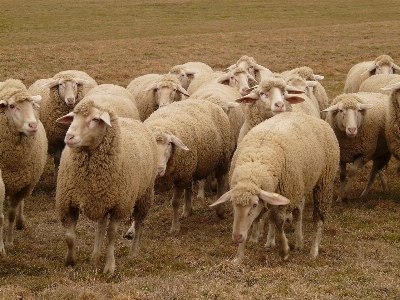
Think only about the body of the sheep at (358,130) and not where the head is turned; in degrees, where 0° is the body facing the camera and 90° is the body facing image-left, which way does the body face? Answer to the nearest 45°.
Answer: approximately 45°

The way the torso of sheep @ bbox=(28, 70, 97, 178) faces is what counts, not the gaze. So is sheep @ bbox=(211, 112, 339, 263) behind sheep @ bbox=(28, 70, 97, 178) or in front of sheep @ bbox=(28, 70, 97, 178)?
in front

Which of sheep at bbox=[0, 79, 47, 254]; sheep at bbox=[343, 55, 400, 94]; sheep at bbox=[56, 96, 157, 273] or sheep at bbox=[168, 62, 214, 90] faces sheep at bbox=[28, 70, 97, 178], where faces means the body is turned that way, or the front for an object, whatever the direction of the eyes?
sheep at bbox=[168, 62, 214, 90]

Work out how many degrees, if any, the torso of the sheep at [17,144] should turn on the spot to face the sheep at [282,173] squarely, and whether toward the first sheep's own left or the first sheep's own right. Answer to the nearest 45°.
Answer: approximately 45° to the first sheep's own left

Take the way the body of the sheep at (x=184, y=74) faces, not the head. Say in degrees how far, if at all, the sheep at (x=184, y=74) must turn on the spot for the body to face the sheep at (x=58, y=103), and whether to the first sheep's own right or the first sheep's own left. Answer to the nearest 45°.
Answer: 0° — it already faces it

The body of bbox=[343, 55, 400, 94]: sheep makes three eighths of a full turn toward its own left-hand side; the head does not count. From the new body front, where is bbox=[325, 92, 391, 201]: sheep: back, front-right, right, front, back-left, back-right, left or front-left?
back

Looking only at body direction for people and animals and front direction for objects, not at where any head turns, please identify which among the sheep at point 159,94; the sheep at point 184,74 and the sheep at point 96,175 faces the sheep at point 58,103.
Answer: the sheep at point 184,74

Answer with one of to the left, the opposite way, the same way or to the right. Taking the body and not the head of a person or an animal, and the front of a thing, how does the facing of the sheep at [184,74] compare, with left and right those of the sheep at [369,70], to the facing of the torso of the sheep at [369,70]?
to the right

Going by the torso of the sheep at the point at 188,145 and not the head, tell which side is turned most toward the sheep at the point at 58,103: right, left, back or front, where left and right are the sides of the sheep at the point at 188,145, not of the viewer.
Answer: right
